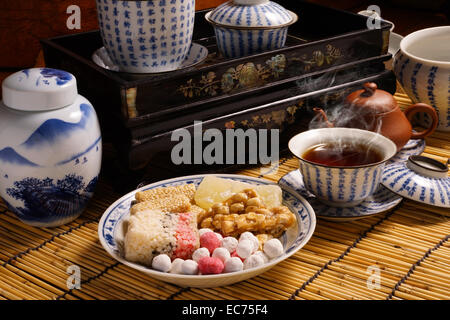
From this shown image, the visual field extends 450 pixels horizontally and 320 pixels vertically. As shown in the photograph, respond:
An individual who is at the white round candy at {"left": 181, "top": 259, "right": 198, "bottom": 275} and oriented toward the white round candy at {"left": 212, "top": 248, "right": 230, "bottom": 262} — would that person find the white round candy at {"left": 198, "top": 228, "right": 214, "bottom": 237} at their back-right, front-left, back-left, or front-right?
front-left

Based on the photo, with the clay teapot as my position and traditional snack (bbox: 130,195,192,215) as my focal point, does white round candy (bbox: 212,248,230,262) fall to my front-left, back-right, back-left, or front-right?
front-left

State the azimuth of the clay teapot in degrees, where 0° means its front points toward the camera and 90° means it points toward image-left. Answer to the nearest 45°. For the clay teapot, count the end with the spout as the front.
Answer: approximately 90°
